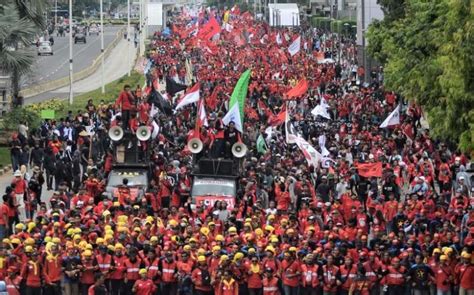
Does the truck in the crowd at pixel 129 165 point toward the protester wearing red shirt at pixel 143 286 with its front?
yes

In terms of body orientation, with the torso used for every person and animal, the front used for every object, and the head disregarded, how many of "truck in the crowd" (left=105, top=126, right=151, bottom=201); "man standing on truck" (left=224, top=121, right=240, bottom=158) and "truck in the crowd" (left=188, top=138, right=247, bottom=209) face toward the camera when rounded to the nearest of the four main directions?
3

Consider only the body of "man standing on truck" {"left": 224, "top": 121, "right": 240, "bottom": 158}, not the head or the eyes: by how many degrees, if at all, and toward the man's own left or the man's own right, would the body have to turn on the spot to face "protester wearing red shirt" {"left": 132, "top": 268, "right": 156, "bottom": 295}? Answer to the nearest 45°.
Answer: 0° — they already face them

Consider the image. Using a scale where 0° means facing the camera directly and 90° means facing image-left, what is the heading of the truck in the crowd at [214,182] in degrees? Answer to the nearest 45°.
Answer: approximately 0°

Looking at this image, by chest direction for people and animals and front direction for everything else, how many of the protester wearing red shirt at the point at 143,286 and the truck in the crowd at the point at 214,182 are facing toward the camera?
2
